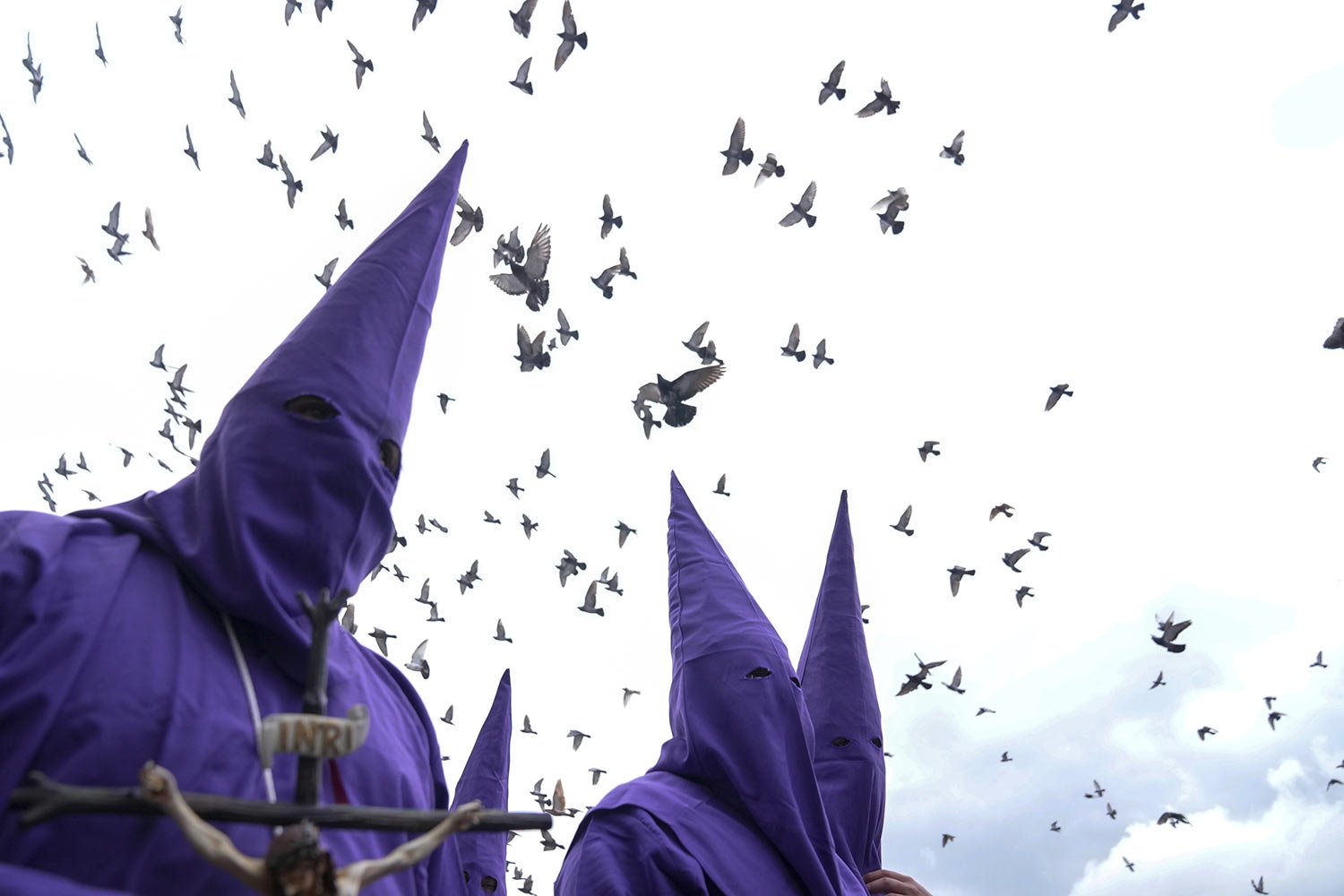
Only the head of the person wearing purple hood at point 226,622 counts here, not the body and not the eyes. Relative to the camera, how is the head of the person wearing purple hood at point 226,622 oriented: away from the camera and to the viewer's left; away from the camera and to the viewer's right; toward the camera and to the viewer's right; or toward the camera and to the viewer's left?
toward the camera and to the viewer's right

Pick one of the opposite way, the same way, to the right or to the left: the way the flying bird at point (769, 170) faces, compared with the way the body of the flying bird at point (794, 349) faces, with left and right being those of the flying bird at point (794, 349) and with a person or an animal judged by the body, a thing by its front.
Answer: the same way

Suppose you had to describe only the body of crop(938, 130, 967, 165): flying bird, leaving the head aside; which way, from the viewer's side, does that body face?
to the viewer's left

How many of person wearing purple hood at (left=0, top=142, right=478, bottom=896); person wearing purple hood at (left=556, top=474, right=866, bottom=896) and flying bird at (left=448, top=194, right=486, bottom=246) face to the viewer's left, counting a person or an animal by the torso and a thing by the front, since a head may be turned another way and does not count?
1

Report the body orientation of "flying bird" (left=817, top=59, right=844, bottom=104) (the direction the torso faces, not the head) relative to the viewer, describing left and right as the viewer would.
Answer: facing to the left of the viewer

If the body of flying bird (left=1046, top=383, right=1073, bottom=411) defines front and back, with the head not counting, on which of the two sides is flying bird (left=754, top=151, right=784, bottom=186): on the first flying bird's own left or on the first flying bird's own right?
on the first flying bird's own left

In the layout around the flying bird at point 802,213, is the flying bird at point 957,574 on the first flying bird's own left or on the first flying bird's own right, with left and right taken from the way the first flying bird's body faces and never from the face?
on the first flying bird's own right

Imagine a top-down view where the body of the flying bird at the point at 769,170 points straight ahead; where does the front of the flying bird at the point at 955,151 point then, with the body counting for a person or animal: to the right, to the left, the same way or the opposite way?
the same way

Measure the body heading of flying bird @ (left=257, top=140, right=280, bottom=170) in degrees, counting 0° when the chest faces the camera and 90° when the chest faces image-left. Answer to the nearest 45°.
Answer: approximately 90°

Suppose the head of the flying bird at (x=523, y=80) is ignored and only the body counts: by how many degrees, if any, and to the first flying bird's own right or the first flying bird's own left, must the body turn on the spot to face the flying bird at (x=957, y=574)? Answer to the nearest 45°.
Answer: approximately 135° to the first flying bird's own right

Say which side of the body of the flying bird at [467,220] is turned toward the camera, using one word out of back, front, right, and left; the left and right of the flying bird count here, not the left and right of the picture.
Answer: left

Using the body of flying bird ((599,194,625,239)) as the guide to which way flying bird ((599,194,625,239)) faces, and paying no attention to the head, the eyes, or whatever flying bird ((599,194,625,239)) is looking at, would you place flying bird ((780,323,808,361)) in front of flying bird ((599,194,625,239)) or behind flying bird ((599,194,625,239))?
behind

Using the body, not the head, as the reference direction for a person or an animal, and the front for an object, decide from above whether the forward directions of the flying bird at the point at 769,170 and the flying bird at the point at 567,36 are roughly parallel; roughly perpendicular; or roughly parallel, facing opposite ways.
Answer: roughly parallel
